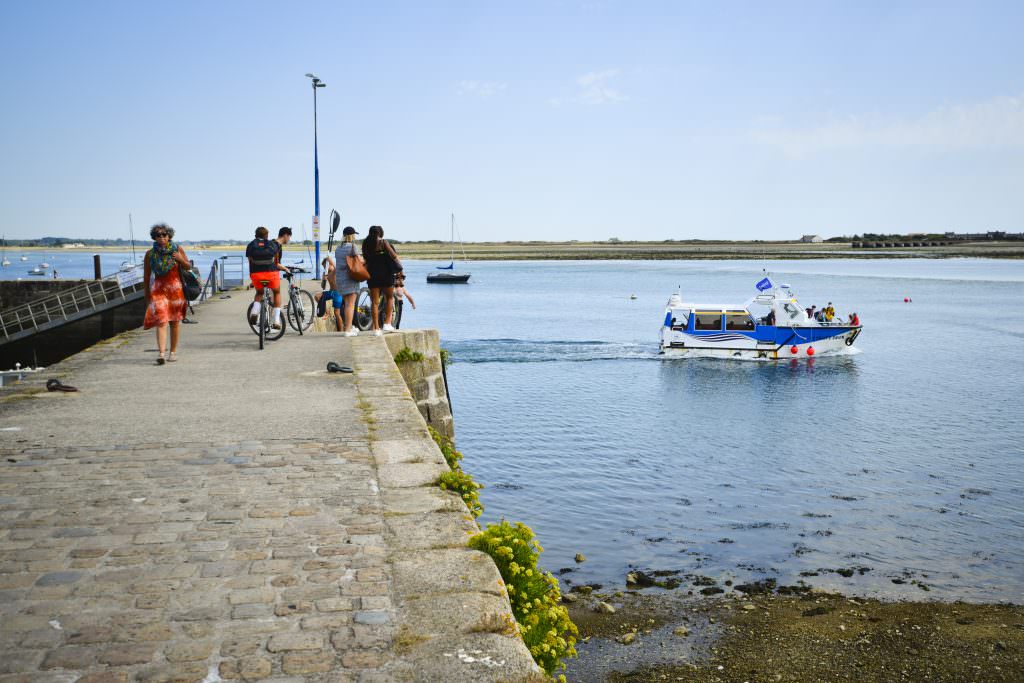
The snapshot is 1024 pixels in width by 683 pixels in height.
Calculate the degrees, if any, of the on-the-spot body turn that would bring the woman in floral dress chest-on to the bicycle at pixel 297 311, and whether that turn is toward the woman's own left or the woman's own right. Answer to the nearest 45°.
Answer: approximately 135° to the woman's own left

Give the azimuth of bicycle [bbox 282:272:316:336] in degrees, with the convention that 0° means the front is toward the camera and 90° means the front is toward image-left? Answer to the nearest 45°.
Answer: approximately 225°

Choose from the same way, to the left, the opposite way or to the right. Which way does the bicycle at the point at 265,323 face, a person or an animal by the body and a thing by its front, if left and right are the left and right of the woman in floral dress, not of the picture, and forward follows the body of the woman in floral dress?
the opposite way

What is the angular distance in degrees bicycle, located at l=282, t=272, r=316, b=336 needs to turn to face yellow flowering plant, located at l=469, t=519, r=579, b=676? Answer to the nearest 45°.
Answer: approximately 135° to its right

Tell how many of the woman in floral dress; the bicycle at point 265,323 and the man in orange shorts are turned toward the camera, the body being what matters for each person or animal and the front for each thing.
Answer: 1

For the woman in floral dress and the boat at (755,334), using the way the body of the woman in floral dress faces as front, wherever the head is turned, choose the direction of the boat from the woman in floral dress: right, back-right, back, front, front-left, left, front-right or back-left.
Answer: back-left

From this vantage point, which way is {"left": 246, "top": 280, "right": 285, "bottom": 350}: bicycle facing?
away from the camera

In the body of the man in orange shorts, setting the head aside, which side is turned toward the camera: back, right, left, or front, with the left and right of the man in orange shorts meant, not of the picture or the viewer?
back

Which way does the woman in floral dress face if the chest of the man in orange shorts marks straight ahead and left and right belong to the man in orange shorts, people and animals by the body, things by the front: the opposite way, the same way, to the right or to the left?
the opposite way

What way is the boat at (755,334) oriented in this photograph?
to the viewer's right

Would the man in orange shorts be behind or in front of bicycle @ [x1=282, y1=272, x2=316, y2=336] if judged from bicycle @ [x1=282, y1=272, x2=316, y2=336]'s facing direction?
behind
